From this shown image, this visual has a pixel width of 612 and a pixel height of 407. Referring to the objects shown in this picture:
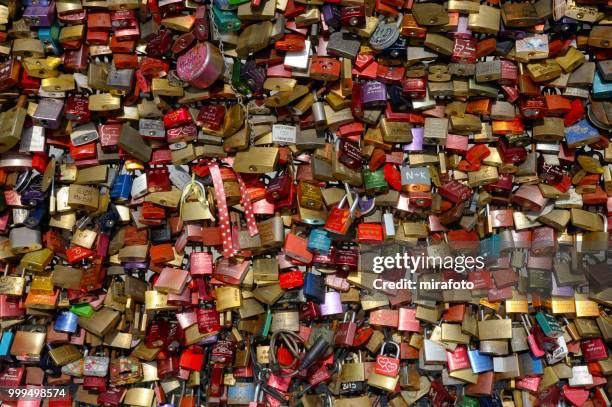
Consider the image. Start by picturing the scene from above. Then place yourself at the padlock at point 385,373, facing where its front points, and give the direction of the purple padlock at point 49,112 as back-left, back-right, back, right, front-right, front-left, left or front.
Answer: right

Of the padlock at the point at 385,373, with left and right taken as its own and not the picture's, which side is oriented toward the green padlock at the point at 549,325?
left

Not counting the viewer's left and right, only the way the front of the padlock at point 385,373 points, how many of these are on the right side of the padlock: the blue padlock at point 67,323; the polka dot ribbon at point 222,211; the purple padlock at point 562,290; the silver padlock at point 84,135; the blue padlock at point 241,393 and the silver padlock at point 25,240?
5

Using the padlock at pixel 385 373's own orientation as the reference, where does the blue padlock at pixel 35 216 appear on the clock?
The blue padlock is roughly at 3 o'clock from the padlock.

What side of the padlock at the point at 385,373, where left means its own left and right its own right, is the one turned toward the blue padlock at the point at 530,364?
left

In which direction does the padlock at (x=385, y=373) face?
toward the camera

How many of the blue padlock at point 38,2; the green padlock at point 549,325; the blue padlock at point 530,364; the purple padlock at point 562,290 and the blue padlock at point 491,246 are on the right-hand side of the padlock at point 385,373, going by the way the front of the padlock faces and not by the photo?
1

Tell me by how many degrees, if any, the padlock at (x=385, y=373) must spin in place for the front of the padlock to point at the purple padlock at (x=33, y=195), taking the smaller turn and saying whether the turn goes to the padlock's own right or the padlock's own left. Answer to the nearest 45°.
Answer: approximately 90° to the padlock's own right

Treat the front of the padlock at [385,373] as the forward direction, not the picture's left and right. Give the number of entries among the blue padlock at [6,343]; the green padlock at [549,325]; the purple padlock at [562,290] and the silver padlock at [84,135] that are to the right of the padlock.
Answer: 2

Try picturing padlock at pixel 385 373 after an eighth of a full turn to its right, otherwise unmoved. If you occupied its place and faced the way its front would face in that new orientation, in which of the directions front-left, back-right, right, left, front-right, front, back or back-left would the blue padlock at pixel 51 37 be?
front-right
